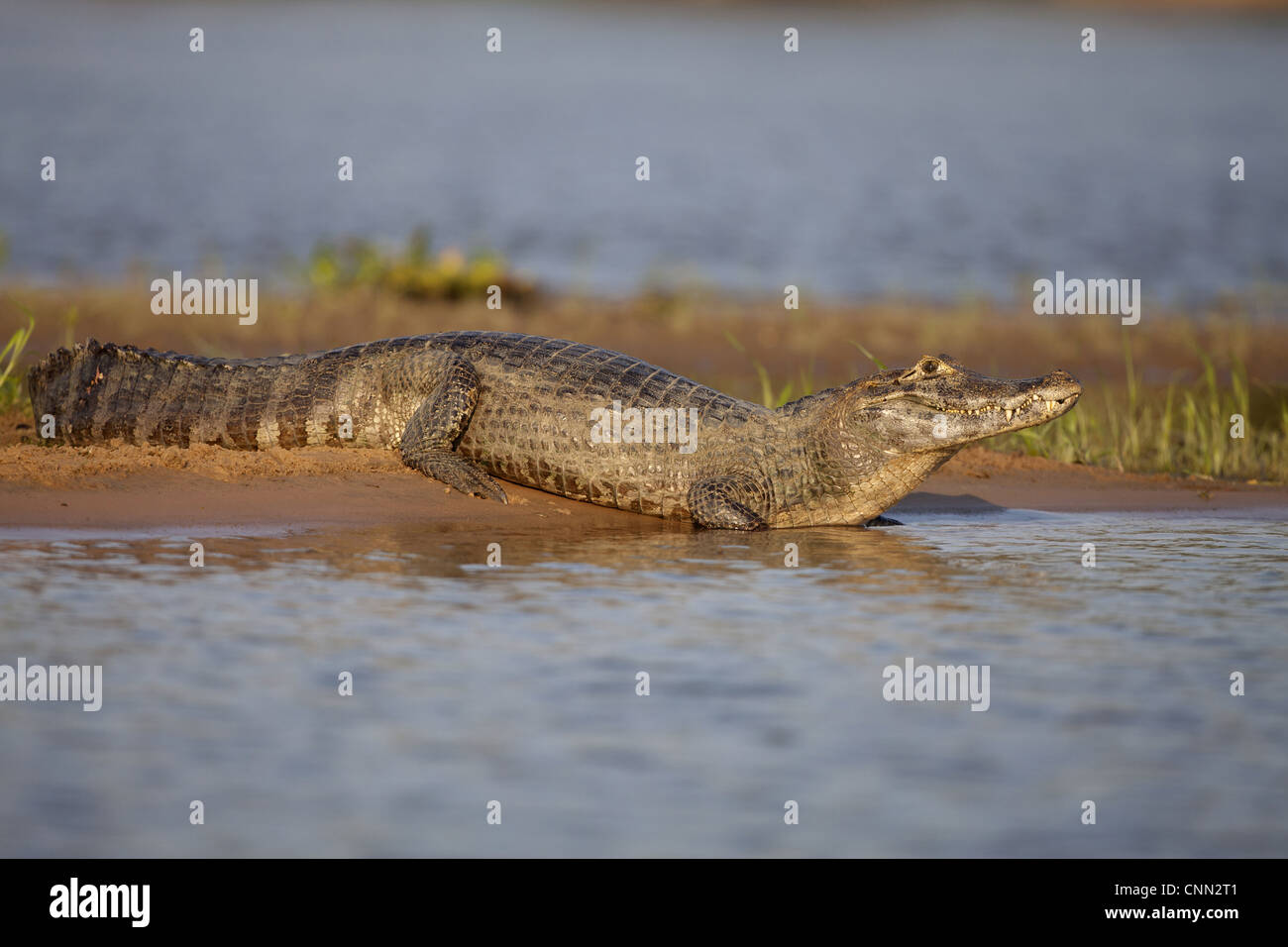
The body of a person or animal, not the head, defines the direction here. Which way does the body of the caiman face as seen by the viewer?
to the viewer's right
